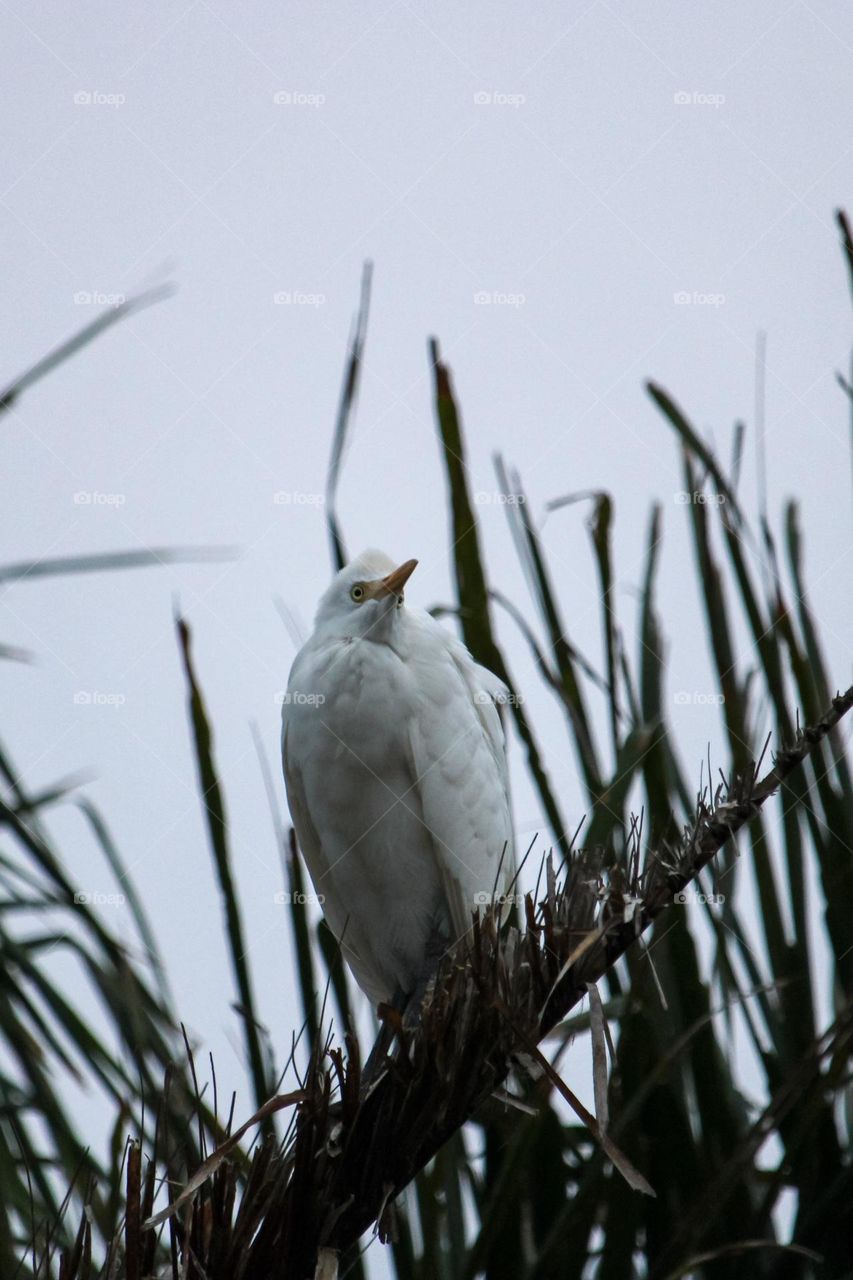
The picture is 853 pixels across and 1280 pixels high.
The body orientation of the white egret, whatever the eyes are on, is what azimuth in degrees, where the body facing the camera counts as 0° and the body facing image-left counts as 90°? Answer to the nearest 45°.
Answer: approximately 45°
